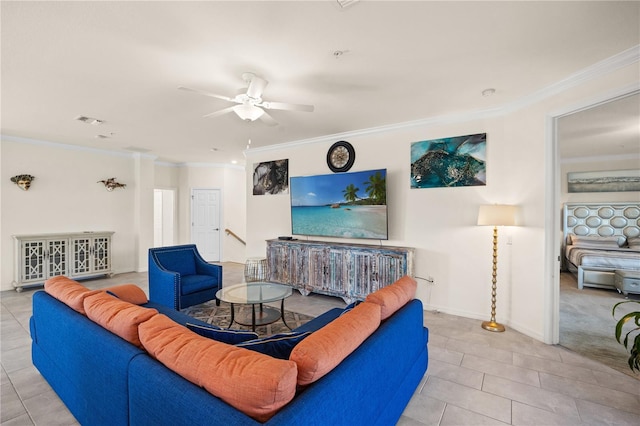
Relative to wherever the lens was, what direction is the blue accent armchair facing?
facing the viewer and to the right of the viewer

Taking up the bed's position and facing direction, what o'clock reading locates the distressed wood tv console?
The distressed wood tv console is roughly at 1 o'clock from the bed.

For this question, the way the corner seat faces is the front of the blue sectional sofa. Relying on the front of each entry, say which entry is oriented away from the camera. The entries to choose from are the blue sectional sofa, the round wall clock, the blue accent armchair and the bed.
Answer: the blue sectional sofa

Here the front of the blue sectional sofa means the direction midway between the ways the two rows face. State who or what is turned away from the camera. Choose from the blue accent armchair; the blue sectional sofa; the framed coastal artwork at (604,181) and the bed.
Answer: the blue sectional sofa

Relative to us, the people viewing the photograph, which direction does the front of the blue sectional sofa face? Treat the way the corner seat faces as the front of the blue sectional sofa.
facing away from the viewer

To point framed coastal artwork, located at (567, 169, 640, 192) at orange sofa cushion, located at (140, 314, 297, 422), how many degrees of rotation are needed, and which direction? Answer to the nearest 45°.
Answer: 0° — it already faces it

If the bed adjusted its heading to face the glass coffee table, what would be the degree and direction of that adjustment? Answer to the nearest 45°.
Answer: approximately 45° to its right

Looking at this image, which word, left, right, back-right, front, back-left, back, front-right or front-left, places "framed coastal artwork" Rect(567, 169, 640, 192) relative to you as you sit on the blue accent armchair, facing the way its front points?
front-left

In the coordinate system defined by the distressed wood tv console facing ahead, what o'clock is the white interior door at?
The white interior door is roughly at 3 o'clock from the distressed wood tv console.

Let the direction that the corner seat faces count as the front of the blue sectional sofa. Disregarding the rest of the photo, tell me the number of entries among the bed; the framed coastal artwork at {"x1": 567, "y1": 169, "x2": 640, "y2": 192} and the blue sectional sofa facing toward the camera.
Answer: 2

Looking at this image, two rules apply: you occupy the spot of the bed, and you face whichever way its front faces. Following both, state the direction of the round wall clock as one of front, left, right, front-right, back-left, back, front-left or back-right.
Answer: front-right
